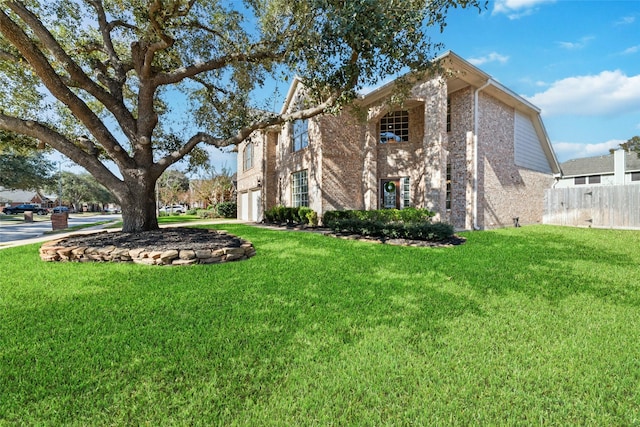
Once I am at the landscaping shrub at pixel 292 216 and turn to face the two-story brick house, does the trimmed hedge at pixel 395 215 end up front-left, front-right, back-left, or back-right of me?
front-right

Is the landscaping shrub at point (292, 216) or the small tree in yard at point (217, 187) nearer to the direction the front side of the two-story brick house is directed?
the landscaping shrub

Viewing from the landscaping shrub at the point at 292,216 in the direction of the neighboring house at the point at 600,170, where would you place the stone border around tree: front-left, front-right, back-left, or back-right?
back-right

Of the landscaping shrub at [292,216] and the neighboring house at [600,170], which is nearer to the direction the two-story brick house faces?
the landscaping shrub

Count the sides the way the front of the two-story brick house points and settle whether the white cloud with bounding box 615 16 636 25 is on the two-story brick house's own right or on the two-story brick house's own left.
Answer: on the two-story brick house's own left

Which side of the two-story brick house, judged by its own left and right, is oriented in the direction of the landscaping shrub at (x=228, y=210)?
right

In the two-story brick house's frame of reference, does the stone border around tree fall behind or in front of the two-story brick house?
in front

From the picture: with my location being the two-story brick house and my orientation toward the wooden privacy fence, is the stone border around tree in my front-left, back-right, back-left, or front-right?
back-right

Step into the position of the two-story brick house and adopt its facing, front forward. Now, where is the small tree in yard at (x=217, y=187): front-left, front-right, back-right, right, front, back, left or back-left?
right

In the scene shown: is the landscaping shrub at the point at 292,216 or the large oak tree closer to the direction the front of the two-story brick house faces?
the large oak tree

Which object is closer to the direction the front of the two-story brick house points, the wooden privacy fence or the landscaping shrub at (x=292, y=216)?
the landscaping shrub

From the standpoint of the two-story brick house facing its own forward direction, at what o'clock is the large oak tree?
The large oak tree is roughly at 12 o'clock from the two-story brick house.
